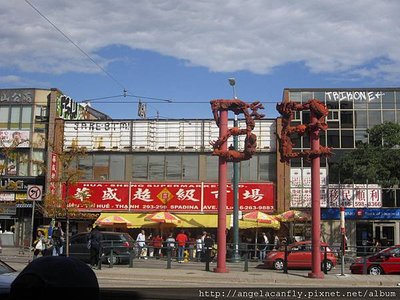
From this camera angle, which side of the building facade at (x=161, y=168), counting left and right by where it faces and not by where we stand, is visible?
front

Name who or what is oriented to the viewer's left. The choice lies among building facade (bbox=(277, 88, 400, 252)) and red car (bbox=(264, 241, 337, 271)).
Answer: the red car

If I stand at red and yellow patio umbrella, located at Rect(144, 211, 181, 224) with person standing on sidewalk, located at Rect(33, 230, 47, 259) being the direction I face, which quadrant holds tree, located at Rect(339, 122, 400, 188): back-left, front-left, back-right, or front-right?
back-left

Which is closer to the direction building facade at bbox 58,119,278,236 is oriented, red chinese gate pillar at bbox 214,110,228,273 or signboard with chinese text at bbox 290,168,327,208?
the red chinese gate pillar

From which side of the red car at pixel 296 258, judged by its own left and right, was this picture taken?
left

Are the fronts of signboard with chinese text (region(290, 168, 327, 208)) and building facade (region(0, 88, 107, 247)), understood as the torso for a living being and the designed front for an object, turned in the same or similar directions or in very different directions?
same or similar directions

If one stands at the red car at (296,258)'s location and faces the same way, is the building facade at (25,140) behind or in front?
in front

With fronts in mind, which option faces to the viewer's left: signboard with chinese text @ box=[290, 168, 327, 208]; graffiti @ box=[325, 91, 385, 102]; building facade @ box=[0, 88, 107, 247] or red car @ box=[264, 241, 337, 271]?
the red car

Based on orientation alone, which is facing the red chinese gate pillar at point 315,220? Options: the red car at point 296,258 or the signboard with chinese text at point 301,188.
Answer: the signboard with chinese text

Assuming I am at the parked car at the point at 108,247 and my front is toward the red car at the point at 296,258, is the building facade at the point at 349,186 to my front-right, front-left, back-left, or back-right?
front-left

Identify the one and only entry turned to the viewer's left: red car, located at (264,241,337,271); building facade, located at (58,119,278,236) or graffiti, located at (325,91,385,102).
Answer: the red car

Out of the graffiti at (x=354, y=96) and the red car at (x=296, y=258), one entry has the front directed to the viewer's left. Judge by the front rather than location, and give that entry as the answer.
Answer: the red car

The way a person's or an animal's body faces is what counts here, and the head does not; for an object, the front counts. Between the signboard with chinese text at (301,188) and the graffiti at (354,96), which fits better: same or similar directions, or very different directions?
same or similar directions

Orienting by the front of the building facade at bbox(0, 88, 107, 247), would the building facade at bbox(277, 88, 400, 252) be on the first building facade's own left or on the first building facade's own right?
on the first building facade's own left

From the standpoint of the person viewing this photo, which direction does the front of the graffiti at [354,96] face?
facing the viewer

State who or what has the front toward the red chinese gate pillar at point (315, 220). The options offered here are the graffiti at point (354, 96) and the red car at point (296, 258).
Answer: the graffiti
